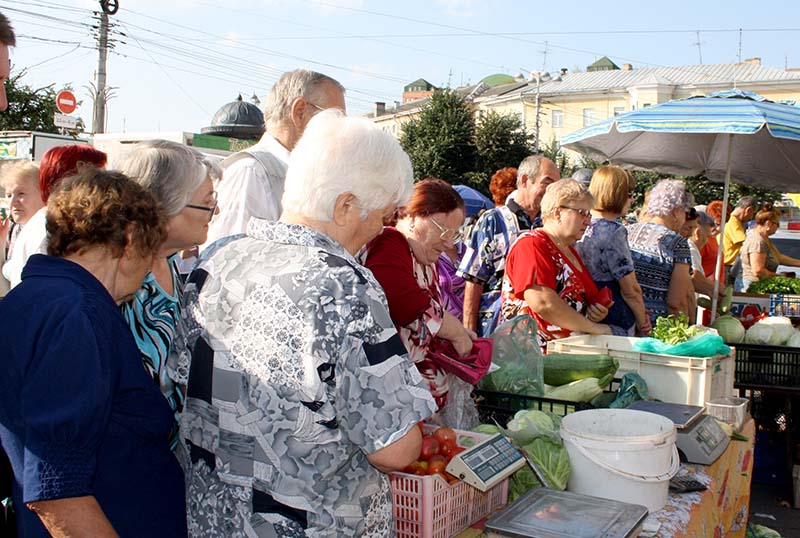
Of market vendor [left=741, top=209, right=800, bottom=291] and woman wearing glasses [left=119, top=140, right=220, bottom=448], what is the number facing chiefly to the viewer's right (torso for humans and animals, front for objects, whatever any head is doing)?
2

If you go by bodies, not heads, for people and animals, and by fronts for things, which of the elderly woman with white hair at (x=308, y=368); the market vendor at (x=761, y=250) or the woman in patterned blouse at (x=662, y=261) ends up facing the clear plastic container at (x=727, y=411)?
the elderly woman with white hair

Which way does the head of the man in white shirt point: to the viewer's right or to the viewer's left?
to the viewer's right

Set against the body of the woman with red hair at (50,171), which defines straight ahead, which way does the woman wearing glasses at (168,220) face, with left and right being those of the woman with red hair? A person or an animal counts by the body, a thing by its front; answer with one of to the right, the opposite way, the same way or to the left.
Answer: the same way

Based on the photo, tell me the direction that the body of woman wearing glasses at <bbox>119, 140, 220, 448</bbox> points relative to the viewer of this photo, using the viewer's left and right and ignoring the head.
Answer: facing to the right of the viewer

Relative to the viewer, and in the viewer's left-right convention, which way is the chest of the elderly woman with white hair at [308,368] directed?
facing away from the viewer and to the right of the viewer

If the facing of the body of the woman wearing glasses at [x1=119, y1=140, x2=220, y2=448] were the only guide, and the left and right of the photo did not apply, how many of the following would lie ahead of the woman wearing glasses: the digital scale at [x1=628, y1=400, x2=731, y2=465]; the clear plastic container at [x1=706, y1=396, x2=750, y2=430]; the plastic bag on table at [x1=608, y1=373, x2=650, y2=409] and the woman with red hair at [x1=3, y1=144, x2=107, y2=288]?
3

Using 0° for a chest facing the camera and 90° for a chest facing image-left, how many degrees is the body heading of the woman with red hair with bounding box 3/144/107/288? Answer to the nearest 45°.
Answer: approximately 270°

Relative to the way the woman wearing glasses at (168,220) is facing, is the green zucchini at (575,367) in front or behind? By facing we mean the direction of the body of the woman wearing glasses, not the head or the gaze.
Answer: in front

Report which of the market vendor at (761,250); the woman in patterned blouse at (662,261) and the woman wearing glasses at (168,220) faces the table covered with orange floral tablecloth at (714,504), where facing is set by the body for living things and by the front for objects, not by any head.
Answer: the woman wearing glasses

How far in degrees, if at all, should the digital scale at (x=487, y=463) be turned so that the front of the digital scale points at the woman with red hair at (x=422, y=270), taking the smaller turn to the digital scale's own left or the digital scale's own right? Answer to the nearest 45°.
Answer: approximately 135° to the digital scale's own left

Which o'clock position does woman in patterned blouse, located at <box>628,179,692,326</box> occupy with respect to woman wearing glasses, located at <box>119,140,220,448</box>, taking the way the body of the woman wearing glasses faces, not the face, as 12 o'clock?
The woman in patterned blouse is roughly at 11 o'clock from the woman wearing glasses.
